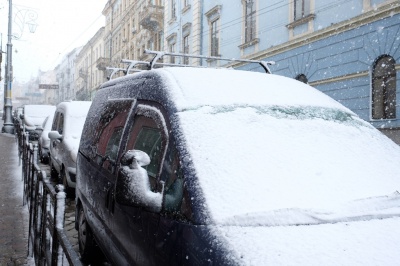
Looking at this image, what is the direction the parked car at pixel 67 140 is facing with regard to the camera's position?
facing the viewer and to the right of the viewer

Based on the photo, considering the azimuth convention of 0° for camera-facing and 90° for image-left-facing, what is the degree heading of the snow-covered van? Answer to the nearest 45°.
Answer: approximately 315°

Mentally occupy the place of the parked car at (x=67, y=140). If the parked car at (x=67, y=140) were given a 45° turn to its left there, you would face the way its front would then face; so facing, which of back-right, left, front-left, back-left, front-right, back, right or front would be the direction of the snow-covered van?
right

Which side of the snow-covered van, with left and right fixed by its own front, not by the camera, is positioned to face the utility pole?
back

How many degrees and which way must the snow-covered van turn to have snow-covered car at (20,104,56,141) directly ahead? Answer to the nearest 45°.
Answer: approximately 180°

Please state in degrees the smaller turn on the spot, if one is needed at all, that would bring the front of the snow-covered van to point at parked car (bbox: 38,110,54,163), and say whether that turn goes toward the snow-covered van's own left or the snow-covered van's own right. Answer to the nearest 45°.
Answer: approximately 180°

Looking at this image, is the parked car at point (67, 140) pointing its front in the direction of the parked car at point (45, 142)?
no
